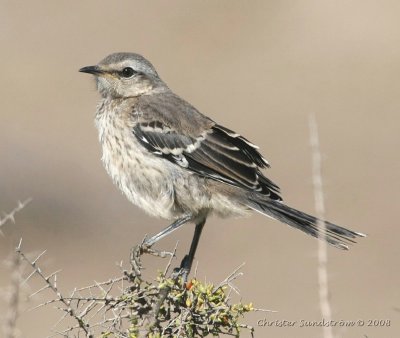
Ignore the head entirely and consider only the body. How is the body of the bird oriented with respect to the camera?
to the viewer's left
